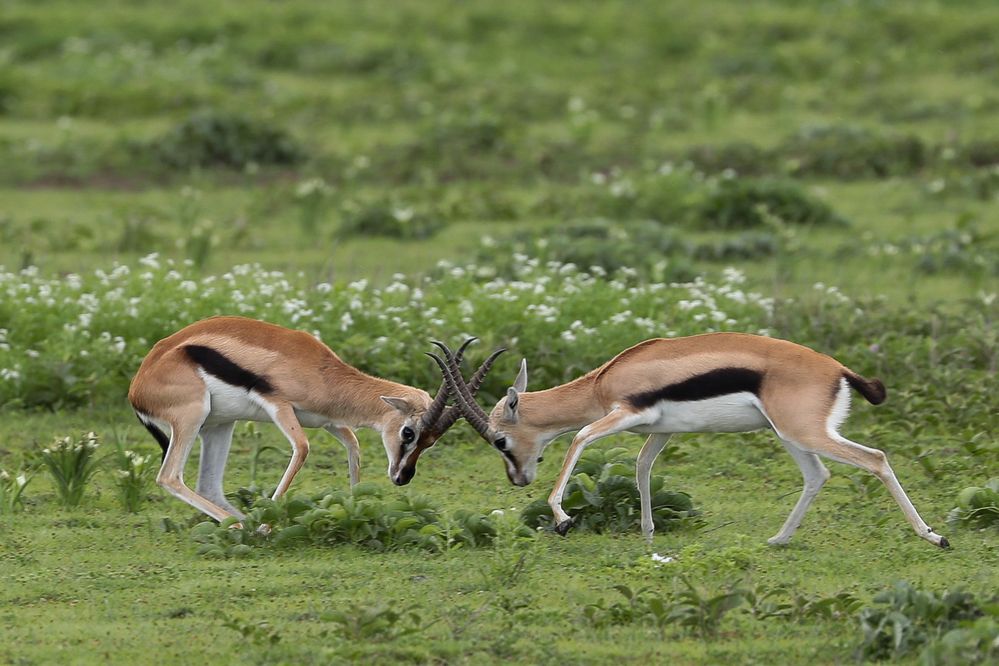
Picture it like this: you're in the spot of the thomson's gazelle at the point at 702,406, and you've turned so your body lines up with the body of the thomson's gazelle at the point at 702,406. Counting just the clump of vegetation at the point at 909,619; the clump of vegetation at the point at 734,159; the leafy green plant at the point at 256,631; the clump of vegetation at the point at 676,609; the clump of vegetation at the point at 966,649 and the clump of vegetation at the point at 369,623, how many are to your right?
1

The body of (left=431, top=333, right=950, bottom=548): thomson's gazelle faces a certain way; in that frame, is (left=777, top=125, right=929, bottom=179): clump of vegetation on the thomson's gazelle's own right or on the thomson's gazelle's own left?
on the thomson's gazelle's own right

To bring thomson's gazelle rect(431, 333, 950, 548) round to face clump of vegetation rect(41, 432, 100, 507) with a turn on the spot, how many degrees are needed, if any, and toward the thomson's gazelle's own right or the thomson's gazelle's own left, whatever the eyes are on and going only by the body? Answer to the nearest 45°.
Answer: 0° — it already faces it

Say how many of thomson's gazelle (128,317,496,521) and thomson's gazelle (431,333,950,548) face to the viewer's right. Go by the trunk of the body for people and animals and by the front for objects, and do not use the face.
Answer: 1

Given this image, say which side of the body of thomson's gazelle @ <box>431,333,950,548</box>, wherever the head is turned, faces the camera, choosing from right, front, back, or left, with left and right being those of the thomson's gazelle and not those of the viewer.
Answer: left

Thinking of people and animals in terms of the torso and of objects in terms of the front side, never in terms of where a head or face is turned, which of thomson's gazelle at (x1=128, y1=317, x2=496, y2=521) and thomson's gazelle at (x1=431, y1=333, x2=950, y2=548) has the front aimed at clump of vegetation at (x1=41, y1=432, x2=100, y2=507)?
thomson's gazelle at (x1=431, y1=333, x2=950, y2=548)

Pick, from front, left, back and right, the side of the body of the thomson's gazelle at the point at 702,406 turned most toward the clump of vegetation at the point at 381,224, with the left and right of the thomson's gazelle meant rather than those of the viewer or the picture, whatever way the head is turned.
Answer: right

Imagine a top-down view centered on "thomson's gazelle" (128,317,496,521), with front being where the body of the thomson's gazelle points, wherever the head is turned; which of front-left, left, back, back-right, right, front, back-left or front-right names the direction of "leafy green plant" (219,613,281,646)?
right

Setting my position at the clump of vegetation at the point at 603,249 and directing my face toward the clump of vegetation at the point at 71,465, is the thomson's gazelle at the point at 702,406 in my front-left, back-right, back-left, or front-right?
front-left

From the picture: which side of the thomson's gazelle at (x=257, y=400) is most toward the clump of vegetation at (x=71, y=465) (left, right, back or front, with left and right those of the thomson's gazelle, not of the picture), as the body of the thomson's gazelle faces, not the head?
back

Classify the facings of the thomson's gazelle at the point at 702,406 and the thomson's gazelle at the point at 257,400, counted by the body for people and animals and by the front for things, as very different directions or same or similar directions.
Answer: very different directions

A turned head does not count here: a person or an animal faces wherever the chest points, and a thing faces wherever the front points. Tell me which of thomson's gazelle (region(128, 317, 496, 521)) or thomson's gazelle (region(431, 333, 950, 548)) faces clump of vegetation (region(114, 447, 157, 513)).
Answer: thomson's gazelle (region(431, 333, 950, 548))

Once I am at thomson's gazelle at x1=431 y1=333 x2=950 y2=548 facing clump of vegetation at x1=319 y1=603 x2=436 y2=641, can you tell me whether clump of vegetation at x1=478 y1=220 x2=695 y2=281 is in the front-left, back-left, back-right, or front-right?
back-right

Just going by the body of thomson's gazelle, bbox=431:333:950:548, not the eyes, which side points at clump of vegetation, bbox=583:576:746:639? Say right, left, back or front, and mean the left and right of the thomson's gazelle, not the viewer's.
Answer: left

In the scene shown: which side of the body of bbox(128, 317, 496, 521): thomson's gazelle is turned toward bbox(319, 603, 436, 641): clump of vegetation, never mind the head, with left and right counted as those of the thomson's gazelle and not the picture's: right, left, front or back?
right

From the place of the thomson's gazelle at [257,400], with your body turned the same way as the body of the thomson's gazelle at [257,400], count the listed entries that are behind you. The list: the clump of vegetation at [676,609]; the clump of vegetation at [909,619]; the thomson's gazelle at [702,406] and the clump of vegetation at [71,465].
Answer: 1

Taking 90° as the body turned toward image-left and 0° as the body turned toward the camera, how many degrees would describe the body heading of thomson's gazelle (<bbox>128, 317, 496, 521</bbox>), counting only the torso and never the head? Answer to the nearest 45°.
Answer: approximately 270°
